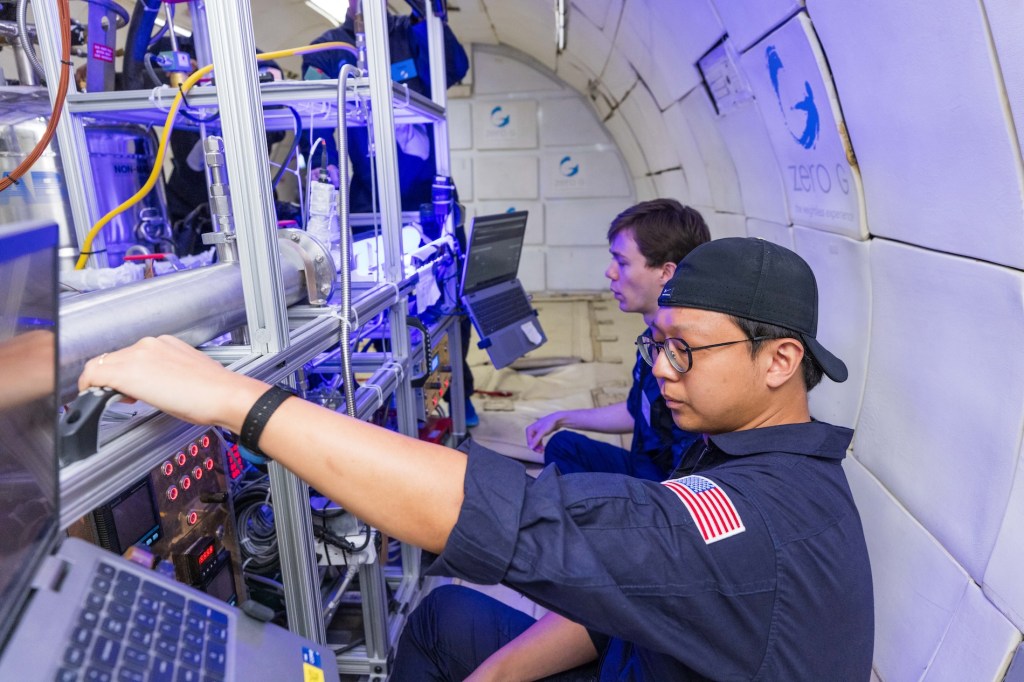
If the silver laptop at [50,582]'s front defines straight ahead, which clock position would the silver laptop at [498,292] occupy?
the silver laptop at [498,292] is roughly at 9 o'clock from the silver laptop at [50,582].

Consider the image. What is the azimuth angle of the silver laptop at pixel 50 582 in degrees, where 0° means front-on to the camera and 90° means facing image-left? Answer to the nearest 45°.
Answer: approximately 315°

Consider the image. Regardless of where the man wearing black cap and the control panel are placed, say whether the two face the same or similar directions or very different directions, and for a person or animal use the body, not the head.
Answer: very different directions

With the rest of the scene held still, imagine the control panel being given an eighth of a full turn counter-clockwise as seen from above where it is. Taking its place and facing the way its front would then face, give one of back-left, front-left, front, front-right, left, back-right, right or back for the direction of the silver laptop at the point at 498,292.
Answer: front-left

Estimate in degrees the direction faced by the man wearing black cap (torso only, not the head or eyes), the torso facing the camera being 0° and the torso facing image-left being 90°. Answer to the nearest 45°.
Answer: approximately 90°

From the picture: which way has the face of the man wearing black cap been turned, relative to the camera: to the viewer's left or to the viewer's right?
to the viewer's left

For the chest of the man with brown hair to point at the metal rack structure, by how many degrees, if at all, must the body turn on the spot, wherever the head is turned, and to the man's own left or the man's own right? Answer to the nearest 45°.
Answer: approximately 45° to the man's own left

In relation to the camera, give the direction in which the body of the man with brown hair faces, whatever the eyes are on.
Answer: to the viewer's left

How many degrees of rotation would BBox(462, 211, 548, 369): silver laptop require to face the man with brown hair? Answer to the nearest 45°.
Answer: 0° — it already faces them

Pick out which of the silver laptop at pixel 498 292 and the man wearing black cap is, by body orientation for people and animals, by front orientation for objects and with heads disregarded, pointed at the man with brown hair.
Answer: the silver laptop

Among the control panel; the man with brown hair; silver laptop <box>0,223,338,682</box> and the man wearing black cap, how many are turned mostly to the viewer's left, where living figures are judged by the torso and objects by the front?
2

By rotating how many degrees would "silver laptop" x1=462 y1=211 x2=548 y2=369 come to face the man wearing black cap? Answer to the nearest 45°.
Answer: approximately 45° to its right
